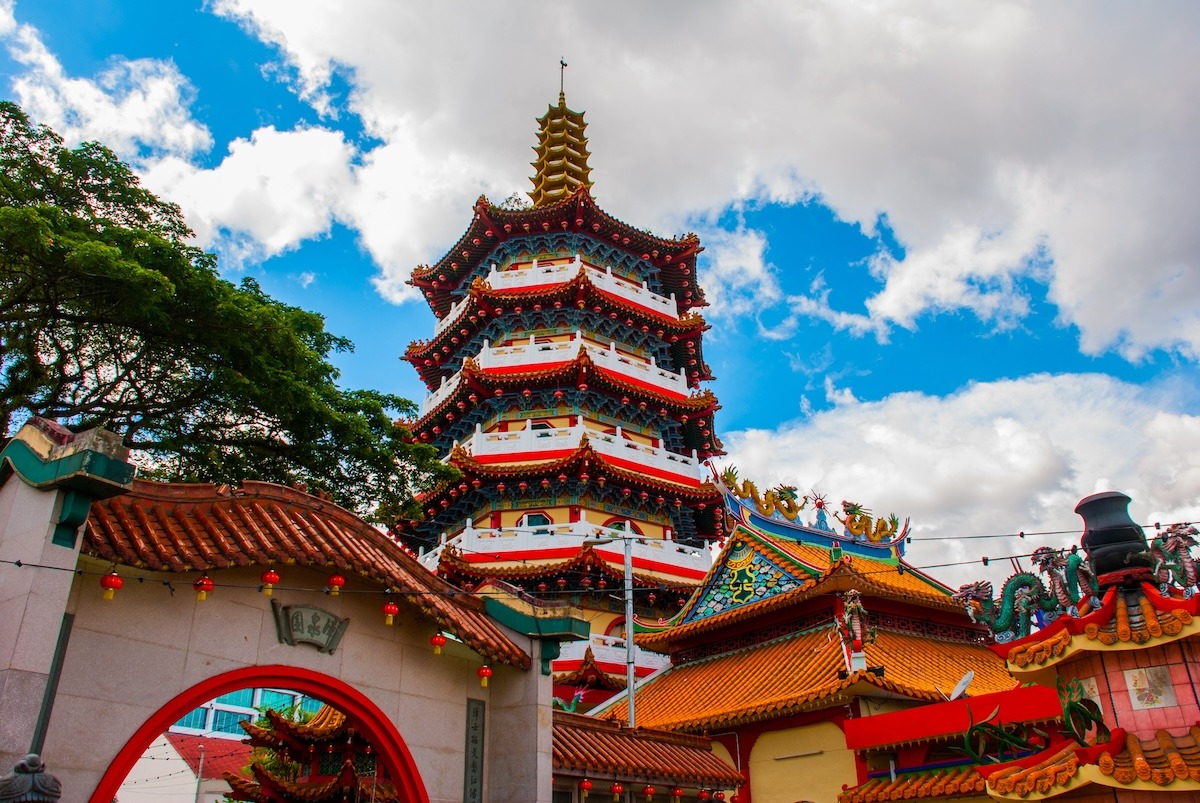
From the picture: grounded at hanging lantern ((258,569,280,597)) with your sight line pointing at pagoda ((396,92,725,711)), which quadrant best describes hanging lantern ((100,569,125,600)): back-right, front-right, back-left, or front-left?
back-left

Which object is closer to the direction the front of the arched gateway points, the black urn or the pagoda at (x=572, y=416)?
the black urn

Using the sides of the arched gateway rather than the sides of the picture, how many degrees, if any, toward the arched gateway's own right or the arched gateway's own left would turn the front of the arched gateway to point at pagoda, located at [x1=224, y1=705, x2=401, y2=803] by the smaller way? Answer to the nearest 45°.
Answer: approximately 135° to the arched gateway's own left

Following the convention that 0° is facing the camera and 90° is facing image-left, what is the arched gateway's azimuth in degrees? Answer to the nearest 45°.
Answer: approximately 315°
